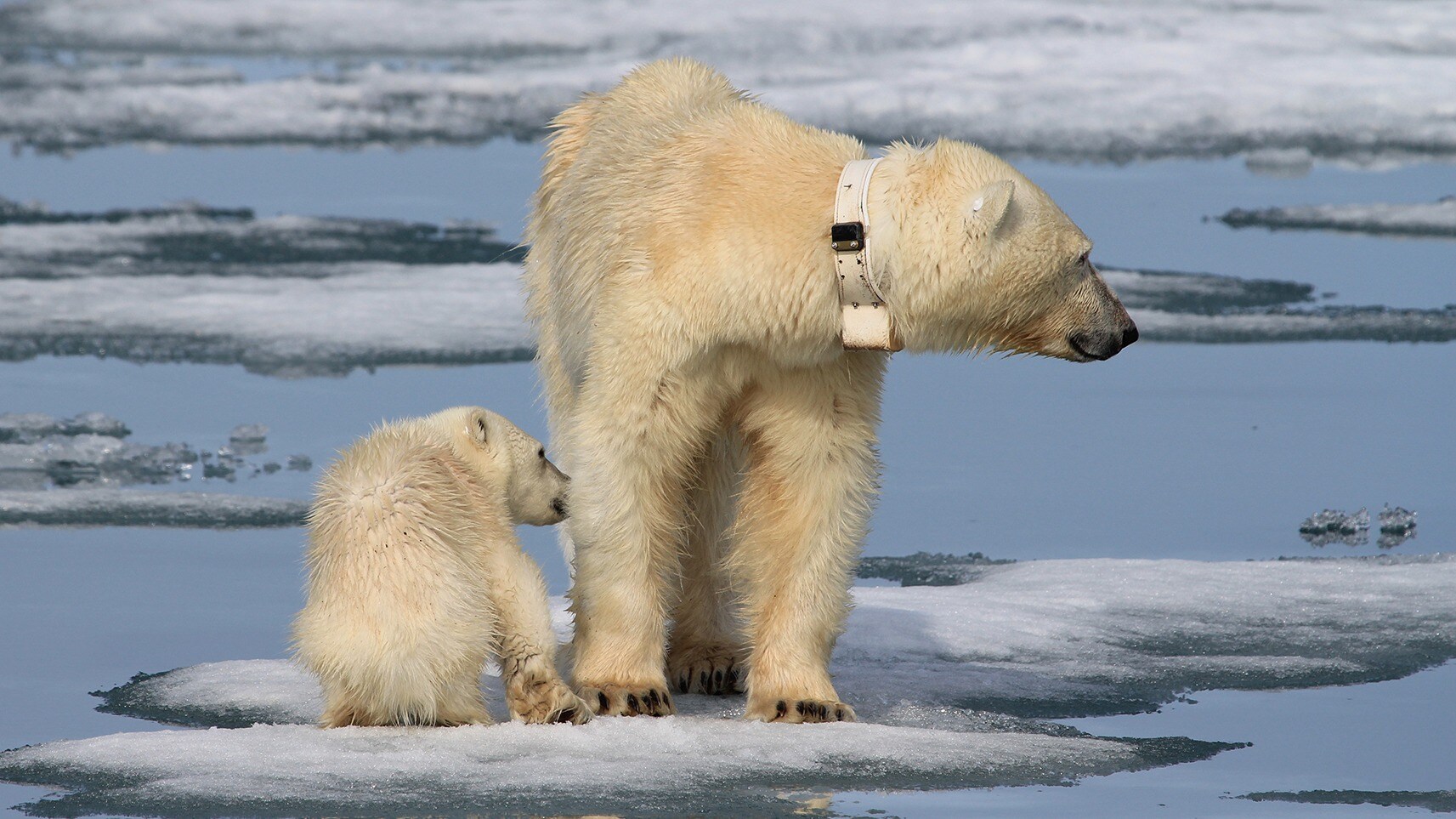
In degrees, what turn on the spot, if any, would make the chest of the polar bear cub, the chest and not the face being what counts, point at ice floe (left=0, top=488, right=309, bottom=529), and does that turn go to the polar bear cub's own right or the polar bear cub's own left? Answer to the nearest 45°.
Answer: approximately 90° to the polar bear cub's own left

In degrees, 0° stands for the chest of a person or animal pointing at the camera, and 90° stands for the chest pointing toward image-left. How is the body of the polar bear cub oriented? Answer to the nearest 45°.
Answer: approximately 225°

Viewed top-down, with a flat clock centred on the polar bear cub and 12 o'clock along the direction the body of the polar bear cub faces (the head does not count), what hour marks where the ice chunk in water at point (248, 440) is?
The ice chunk in water is roughly at 10 o'clock from the polar bear cub.

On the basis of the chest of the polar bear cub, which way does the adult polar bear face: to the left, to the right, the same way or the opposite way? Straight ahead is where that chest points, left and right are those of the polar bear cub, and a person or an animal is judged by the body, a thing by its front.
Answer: to the right

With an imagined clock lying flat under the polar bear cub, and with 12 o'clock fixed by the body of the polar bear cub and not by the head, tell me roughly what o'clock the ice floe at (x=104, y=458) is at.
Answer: The ice floe is roughly at 10 o'clock from the polar bear cub.

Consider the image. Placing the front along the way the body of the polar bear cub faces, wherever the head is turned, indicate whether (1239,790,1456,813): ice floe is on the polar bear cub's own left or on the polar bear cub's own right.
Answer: on the polar bear cub's own right

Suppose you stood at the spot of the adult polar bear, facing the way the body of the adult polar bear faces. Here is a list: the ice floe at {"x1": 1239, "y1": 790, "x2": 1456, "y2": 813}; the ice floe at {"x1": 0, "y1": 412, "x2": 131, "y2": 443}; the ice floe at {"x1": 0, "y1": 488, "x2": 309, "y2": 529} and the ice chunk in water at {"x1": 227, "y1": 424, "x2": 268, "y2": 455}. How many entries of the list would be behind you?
3

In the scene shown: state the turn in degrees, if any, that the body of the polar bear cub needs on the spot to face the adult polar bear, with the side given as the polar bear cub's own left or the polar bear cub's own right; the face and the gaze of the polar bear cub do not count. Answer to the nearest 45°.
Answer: approximately 45° to the polar bear cub's own right
